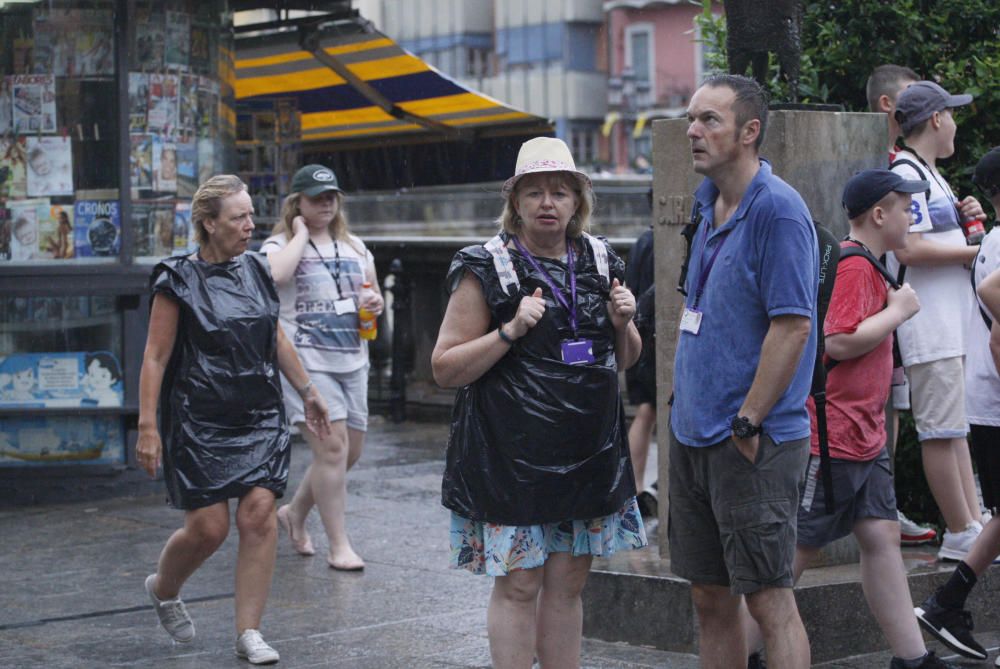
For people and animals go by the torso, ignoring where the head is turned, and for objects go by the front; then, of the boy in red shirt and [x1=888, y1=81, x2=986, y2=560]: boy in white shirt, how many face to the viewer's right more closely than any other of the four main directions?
2

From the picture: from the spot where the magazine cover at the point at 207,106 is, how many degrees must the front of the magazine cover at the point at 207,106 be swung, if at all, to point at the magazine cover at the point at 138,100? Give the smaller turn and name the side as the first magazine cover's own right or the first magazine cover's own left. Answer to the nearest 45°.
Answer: approximately 45° to the first magazine cover's own right

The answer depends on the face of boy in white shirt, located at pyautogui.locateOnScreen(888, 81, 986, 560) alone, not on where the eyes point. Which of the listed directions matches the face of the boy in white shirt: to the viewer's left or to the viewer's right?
to the viewer's right
